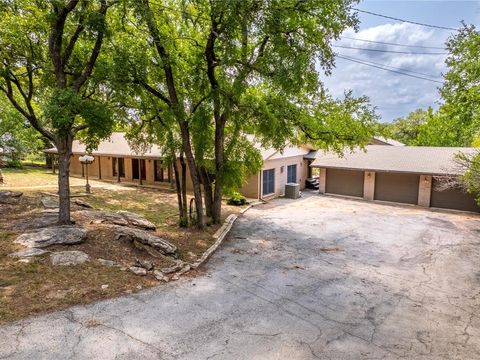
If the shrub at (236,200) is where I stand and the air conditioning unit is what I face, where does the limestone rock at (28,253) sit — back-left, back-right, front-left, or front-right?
back-right

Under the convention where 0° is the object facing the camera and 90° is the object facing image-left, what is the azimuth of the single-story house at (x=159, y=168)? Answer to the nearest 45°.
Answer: approximately 45°

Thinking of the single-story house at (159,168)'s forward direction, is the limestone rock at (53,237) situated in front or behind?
in front

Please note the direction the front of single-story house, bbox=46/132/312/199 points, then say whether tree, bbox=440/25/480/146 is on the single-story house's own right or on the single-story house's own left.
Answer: on the single-story house's own left

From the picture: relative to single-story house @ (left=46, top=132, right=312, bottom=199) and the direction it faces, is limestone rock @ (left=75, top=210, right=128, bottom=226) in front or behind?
in front

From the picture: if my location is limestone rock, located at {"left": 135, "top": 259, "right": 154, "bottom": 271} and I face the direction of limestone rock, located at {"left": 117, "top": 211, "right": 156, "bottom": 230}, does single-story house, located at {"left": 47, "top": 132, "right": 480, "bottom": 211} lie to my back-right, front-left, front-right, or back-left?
front-right

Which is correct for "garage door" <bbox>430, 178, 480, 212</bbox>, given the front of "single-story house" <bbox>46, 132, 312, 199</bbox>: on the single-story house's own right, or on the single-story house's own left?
on the single-story house's own left
